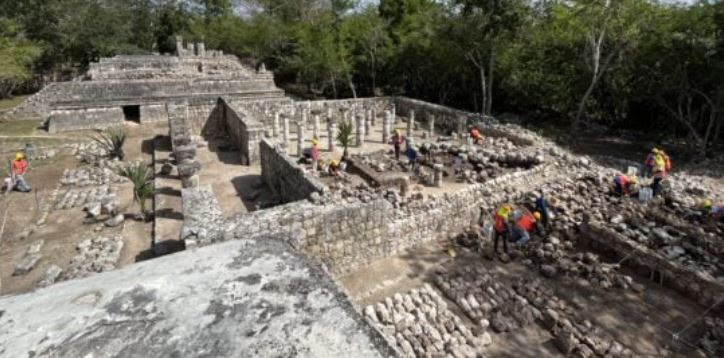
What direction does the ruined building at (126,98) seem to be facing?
toward the camera

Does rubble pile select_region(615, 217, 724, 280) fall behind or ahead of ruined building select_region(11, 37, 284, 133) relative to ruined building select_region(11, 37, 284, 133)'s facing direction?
ahead

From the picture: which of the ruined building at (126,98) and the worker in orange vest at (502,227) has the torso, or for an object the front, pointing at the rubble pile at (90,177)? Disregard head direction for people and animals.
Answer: the ruined building

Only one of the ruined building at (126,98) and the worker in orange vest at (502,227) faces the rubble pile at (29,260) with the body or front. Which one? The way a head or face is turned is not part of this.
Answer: the ruined building

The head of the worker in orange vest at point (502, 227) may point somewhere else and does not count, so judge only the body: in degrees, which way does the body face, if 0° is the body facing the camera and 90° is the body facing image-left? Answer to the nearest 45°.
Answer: approximately 270°

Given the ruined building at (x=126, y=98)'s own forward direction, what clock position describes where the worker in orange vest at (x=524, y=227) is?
The worker in orange vest is roughly at 11 o'clock from the ruined building.

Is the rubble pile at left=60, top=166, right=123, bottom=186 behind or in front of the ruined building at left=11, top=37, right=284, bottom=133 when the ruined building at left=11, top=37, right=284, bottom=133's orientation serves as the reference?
in front

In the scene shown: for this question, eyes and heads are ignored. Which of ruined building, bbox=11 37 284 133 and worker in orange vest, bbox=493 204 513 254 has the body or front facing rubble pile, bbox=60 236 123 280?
the ruined building

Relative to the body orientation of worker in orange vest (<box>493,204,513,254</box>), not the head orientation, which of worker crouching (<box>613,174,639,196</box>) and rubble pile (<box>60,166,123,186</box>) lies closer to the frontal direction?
the worker crouching

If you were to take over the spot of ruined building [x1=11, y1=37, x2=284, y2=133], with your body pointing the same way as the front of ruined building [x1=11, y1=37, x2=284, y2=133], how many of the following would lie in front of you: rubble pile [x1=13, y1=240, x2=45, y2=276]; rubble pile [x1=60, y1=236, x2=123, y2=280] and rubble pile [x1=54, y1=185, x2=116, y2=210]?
3

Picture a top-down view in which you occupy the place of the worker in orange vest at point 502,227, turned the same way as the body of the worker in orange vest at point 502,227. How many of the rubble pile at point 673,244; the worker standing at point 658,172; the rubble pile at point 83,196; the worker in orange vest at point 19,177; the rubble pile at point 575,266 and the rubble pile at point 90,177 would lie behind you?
3

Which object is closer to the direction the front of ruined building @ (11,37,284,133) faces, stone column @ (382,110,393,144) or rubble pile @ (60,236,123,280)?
the rubble pile

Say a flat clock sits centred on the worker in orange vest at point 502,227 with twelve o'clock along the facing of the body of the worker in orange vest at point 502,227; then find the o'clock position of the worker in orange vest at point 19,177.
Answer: the worker in orange vest at point 19,177 is roughly at 6 o'clock from the worker in orange vest at point 502,227.
